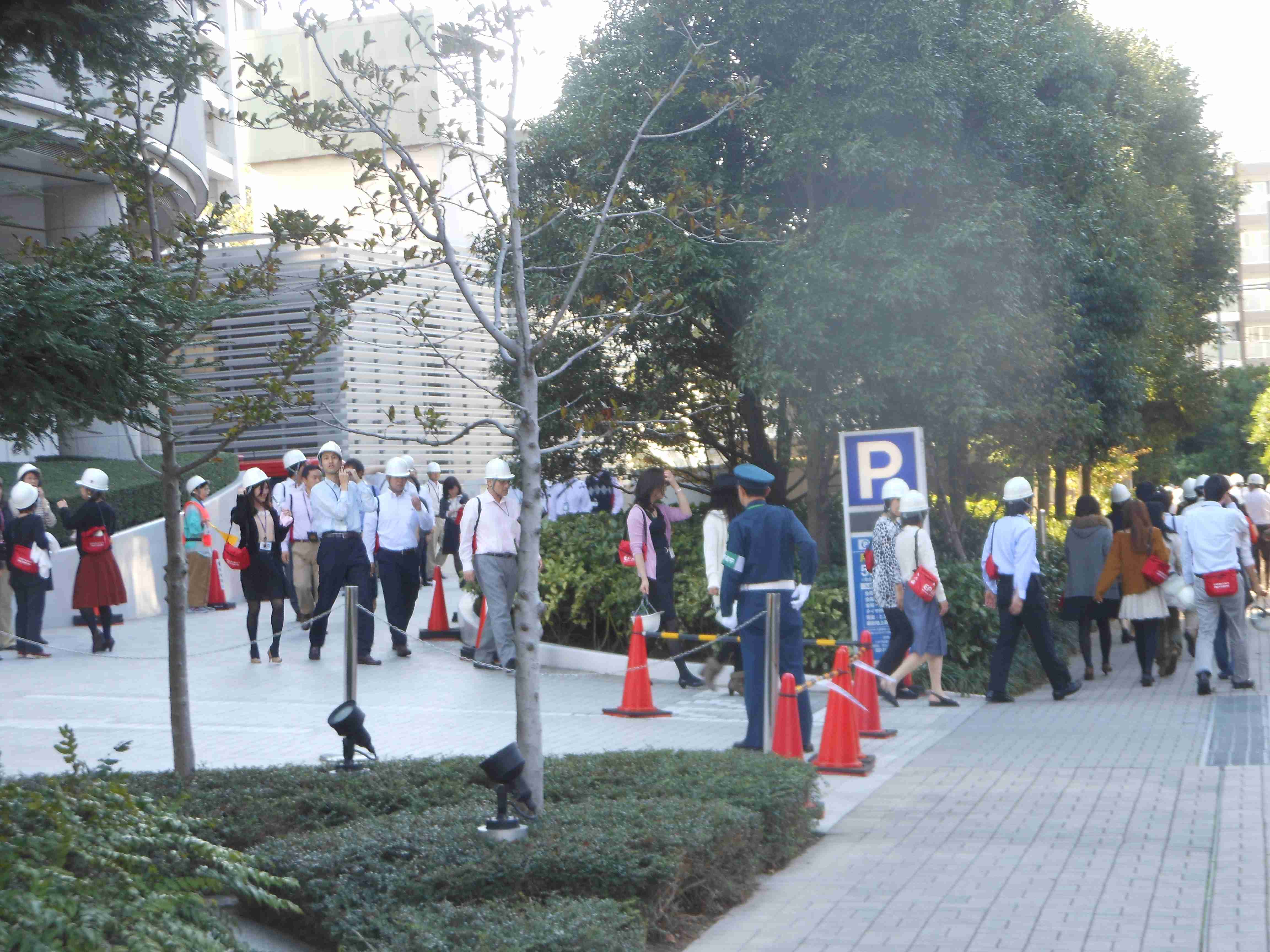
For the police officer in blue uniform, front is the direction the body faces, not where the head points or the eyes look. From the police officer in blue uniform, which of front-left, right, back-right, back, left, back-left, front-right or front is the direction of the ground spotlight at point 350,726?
left

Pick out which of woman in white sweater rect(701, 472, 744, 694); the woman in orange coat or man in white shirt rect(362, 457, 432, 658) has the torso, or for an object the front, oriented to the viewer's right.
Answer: the woman in white sweater

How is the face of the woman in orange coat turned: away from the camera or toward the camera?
away from the camera

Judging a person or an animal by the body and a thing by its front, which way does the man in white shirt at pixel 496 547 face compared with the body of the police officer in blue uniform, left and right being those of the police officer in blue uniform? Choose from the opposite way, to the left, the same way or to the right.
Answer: the opposite way

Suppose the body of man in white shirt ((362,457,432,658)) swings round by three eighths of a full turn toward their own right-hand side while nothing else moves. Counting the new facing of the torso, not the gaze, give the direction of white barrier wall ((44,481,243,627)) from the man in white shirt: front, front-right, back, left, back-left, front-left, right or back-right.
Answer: front

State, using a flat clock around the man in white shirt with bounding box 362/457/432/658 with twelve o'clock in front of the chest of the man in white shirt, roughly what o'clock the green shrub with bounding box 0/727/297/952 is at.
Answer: The green shrub is roughly at 12 o'clock from the man in white shirt.

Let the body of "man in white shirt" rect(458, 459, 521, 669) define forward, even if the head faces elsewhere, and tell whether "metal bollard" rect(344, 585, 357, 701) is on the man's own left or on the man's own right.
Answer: on the man's own right

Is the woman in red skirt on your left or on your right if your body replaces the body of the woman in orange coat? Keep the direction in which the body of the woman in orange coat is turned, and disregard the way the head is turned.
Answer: on your left

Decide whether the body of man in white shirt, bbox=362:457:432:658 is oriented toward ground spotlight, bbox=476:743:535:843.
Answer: yes

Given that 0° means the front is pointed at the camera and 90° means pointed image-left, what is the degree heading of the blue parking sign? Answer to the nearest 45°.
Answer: approximately 0°

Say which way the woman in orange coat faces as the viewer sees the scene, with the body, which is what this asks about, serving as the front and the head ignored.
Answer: away from the camera

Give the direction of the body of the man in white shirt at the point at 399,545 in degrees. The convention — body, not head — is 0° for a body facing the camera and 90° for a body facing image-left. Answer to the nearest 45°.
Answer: approximately 0°
